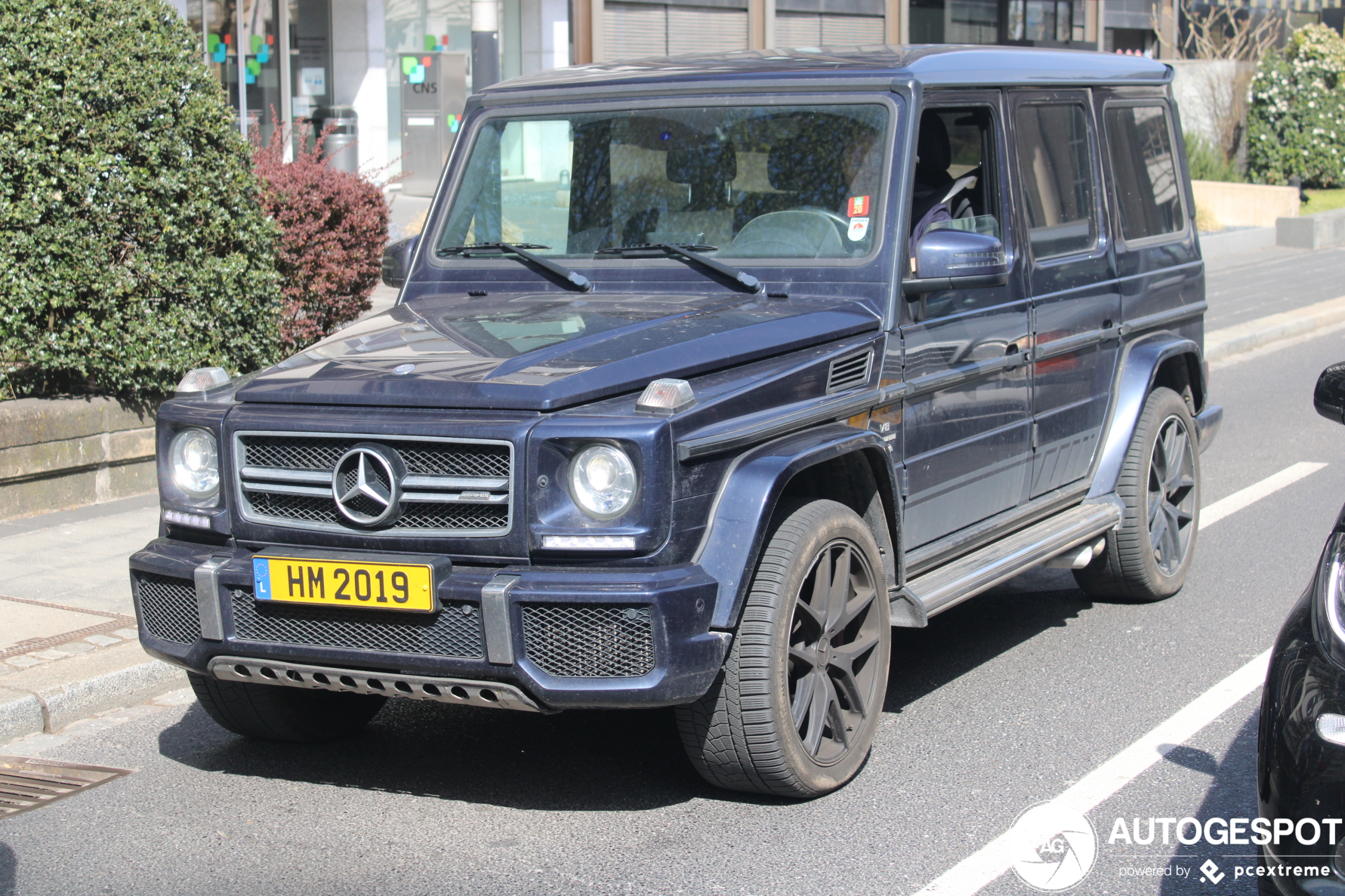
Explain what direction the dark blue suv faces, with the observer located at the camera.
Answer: facing the viewer and to the left of the viewer

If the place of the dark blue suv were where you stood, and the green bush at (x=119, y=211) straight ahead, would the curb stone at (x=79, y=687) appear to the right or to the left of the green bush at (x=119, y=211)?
left

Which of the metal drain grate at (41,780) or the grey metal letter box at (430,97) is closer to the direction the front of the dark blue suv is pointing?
the metal drain grate

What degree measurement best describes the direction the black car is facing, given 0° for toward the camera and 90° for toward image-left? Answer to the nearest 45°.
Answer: approximately 45°

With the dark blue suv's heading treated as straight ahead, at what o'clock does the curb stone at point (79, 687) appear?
The curb stone is roughly at 2 o'clock from the dark blue suv.

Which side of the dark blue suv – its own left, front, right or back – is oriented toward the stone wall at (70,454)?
right

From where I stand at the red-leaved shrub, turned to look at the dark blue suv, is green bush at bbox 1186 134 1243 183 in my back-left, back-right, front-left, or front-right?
back-left

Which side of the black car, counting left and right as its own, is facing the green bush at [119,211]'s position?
right

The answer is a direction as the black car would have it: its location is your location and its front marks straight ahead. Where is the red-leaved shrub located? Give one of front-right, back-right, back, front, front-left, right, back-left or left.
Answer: right

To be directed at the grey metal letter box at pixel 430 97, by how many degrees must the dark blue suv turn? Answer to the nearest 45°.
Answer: approximately 135° to its right

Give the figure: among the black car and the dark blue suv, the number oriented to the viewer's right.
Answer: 0
